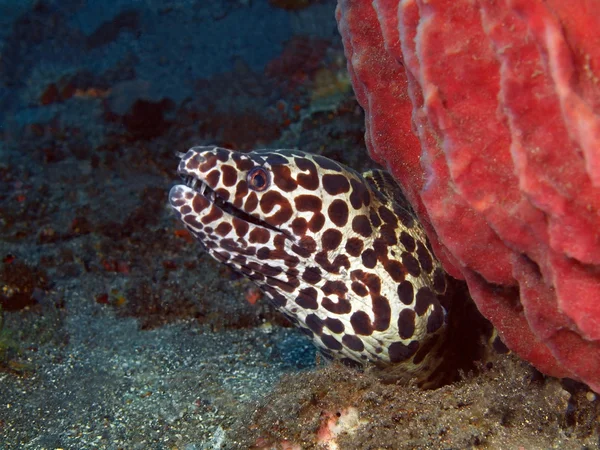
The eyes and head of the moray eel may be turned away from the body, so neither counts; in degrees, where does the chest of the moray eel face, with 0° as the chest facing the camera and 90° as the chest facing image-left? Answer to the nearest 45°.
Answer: approximately 90°
